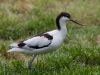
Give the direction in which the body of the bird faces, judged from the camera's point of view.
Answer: to the viewer's right
